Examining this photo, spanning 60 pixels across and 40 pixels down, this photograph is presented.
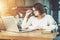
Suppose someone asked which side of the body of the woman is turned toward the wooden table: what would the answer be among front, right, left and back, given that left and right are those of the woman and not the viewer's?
front

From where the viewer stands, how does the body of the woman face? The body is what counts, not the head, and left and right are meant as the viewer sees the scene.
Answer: facing the viewer and to the left of the viewer

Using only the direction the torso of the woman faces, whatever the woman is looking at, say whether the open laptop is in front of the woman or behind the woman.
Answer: in front
